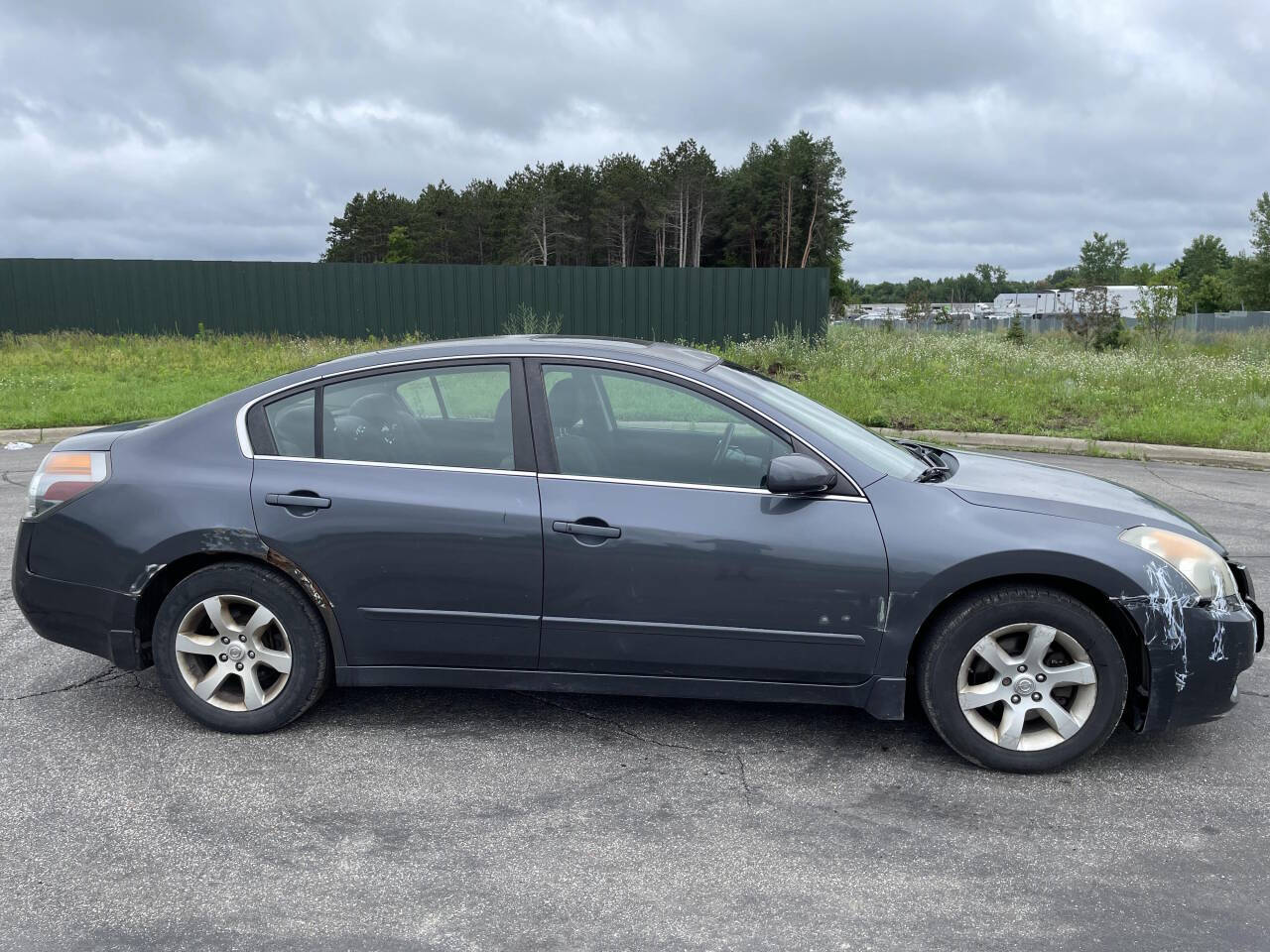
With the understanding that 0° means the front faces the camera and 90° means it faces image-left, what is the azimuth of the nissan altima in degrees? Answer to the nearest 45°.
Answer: approximately 270°

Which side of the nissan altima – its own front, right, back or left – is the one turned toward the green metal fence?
left
